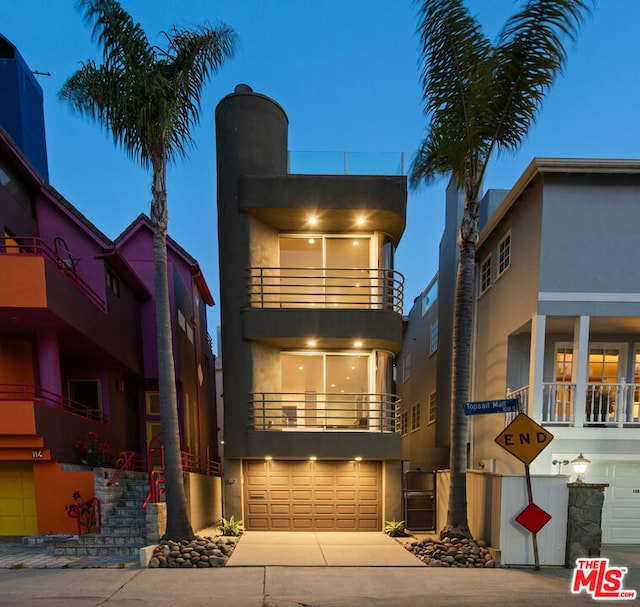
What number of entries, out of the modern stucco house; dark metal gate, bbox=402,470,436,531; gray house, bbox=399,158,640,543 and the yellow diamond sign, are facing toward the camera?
4

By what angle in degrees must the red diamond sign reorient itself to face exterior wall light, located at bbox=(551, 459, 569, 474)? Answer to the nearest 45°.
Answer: approximately 180°

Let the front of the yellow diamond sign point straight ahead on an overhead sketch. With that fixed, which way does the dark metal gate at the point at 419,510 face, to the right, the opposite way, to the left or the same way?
the same way

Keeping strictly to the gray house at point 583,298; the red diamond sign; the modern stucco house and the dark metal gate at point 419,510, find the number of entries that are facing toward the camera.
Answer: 4

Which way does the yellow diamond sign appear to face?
toward the camera

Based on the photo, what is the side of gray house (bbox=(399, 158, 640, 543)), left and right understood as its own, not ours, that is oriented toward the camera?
front

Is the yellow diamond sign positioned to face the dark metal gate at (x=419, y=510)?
no

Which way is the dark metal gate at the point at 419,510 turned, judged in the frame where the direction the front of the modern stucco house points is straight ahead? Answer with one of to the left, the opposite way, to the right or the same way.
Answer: the same way
